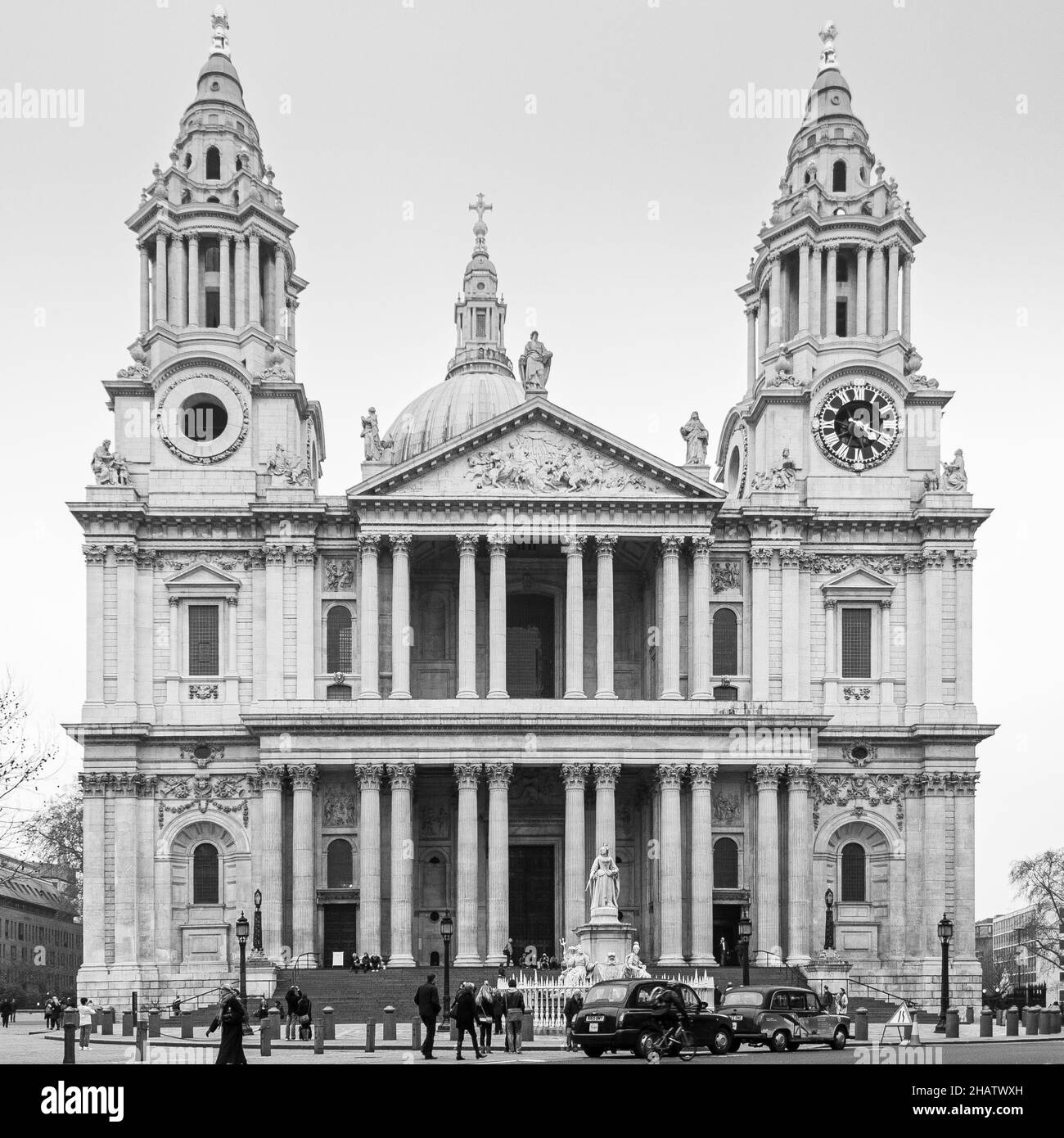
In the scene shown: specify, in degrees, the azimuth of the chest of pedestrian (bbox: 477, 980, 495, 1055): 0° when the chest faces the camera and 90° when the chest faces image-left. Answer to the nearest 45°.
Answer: approximately 180°

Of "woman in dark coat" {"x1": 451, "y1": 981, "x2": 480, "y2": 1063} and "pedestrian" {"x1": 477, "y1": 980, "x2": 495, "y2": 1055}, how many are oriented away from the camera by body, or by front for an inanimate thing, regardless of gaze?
2

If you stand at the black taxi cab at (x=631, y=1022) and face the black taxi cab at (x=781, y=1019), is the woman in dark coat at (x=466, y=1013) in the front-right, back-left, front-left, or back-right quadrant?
back-left

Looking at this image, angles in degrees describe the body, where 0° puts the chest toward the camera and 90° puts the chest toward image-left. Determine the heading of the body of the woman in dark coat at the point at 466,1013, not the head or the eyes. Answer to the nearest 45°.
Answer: approximately 180°
